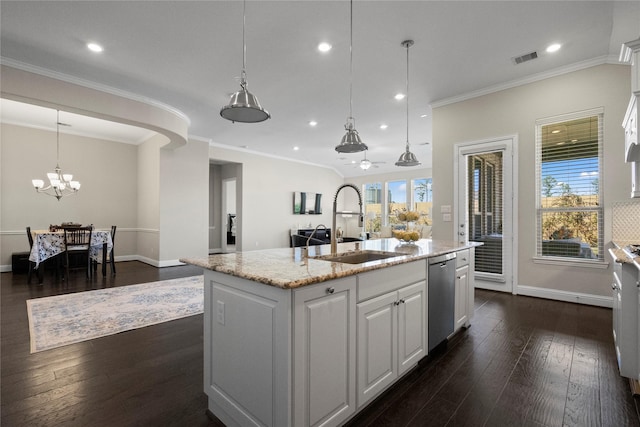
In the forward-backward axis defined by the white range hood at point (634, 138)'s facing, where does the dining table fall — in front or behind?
in front

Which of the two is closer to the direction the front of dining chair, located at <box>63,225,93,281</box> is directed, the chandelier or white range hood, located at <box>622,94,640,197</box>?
the chandelier

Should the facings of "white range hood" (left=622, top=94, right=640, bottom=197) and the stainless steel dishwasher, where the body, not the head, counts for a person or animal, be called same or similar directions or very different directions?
very different directions

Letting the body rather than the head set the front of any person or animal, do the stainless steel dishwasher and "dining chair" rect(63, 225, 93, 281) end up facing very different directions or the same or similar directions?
very different directions

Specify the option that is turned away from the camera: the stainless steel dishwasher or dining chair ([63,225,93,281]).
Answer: the dining chair

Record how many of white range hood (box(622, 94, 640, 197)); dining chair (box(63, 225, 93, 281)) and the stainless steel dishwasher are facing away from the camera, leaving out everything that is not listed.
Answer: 1

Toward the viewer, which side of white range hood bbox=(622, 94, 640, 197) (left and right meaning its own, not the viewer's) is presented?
left

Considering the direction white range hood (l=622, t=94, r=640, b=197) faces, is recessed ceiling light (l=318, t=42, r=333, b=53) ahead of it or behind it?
ahead

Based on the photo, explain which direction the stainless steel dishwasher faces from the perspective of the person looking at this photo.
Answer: facing the viewer and to the right of the viewer

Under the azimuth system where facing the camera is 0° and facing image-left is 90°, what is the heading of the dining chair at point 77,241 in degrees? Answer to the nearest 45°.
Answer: approximately 180°

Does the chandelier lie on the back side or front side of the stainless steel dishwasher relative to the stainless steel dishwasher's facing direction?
on the back side

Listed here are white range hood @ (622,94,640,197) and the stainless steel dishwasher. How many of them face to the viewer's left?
1

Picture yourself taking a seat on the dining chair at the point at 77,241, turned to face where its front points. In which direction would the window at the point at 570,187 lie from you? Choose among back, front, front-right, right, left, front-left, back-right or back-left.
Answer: back-right

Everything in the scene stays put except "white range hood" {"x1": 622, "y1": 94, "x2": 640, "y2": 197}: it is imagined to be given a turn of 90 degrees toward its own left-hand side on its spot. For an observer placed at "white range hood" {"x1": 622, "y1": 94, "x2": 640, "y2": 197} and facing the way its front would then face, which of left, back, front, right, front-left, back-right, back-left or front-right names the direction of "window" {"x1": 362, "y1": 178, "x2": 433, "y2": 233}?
back-right
